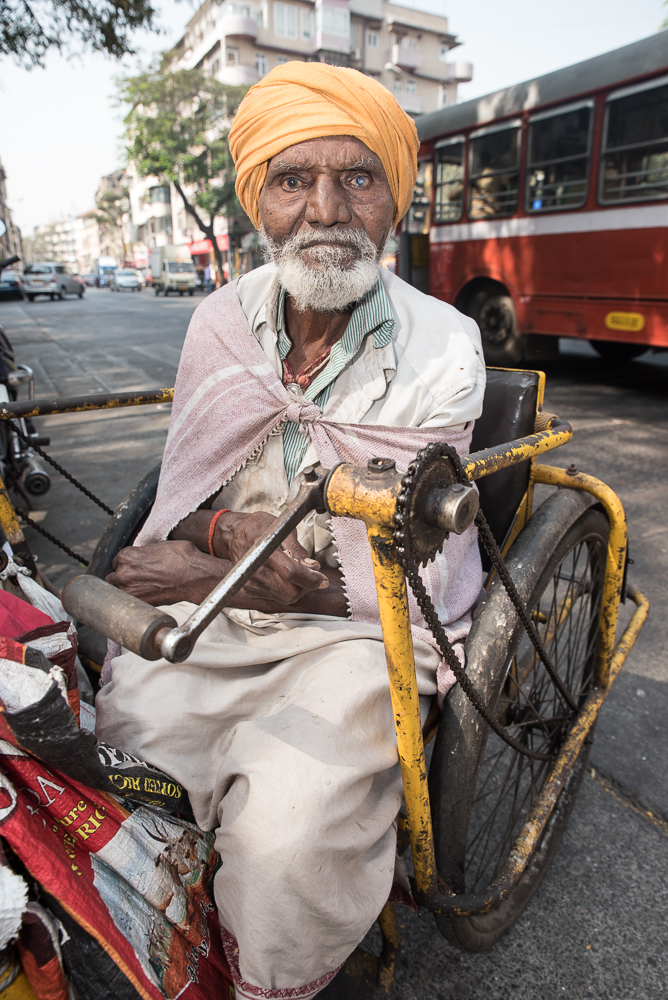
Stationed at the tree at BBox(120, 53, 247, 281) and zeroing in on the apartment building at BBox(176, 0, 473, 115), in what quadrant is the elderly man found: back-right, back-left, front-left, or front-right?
back-right

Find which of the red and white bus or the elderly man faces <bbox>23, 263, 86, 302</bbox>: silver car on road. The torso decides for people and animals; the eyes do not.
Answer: the red and white bus

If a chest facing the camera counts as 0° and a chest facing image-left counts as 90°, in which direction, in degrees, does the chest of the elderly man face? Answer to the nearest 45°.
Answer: approximately 0°

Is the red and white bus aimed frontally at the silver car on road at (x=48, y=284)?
yes

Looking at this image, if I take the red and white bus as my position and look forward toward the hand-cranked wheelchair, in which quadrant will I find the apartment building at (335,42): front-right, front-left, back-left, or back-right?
back-right

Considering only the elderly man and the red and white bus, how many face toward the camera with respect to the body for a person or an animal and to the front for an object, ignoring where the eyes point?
1

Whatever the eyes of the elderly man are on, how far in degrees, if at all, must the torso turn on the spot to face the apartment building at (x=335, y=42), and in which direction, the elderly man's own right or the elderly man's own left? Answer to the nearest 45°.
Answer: approximately 180°

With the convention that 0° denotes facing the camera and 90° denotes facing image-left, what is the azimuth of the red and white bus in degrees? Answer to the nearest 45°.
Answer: approximately 135°

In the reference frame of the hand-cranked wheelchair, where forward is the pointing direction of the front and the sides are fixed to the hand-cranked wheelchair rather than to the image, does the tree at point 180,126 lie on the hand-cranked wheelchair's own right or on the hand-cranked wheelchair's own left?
on the hand-cranked wheelchair's own right

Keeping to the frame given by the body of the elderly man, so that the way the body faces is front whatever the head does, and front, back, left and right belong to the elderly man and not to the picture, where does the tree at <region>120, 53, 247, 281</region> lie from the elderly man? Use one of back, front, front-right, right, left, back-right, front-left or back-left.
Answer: back

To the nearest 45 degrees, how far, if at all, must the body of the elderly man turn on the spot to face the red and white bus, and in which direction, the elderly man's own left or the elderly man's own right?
approximately 135° to the elderly man's own left

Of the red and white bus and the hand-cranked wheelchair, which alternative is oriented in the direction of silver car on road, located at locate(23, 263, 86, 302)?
the red and white bus

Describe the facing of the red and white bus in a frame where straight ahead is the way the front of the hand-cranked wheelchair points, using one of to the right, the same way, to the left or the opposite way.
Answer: to the right

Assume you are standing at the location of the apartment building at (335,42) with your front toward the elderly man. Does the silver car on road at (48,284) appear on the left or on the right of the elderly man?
right

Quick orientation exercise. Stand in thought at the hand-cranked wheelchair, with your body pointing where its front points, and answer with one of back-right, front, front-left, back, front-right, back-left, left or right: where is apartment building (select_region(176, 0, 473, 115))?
back-right
